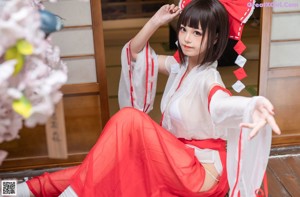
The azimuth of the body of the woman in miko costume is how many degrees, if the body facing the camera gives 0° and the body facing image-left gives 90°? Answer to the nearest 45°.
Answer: approximately 45°
